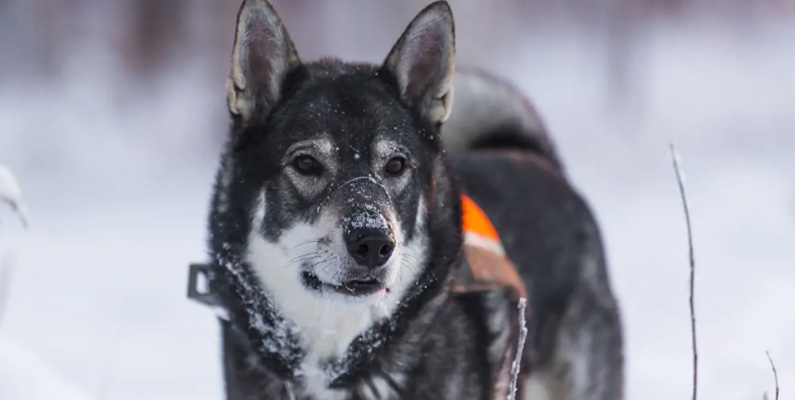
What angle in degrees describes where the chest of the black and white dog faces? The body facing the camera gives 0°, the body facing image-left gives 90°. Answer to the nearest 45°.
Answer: approximately 45°

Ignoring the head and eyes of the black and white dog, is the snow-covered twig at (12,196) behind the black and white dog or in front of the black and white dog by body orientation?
in front
